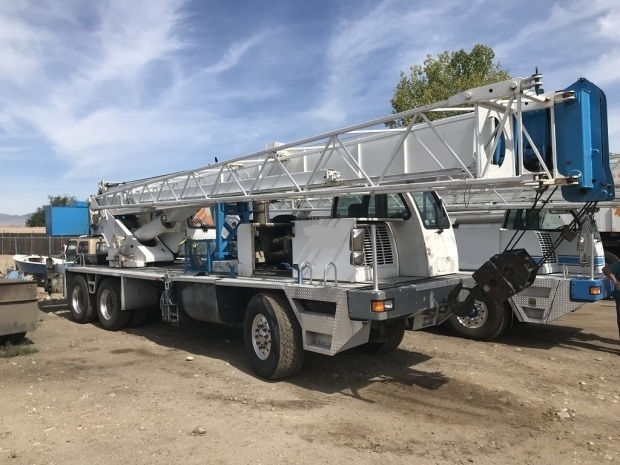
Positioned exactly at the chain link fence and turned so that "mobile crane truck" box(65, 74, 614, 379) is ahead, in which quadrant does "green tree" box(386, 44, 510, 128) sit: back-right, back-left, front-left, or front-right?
front-left

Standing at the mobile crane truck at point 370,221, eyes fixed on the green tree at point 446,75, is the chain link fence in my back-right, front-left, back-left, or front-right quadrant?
front-left

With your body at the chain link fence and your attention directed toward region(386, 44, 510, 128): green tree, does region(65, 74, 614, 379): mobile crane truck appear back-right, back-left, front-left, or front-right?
front-right

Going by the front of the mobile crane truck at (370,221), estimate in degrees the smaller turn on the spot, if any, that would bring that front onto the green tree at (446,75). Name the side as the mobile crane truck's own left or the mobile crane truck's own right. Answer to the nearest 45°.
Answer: approximately 135° to the mobile crane truck's own left

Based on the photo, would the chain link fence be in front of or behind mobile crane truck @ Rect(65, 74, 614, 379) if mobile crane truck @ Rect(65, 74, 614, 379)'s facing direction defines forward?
behind

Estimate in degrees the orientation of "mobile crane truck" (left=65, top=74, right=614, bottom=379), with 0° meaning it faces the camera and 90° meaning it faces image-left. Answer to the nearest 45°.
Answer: approximately 315°
